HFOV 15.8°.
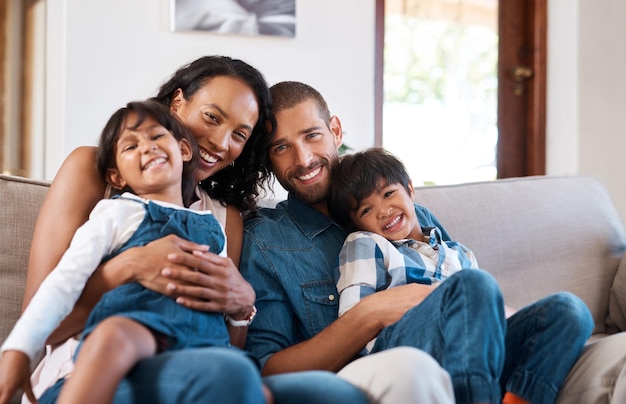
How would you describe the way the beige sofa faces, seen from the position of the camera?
facing the viewer

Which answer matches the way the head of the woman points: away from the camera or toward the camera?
toward the camera

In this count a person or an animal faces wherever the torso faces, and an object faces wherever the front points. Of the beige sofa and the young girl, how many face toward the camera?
2

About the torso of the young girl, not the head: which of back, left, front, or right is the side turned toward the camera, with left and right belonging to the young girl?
front

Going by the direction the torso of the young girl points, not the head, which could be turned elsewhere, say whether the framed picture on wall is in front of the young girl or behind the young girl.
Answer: behind

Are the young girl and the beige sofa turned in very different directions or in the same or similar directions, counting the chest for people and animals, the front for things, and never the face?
same or similar directions
